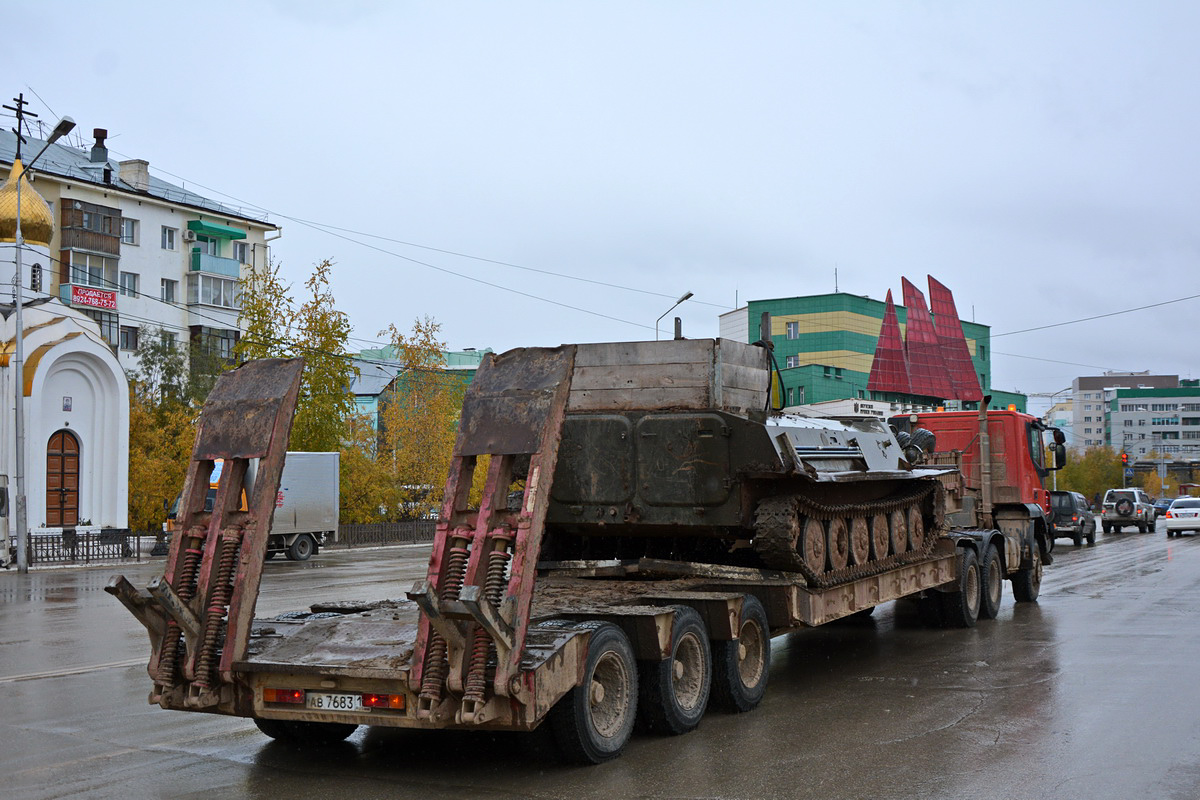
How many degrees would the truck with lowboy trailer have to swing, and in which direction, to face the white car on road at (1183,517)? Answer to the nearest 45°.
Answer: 0° — it already faces it

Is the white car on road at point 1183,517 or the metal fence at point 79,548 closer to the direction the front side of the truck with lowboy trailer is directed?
the white car on road

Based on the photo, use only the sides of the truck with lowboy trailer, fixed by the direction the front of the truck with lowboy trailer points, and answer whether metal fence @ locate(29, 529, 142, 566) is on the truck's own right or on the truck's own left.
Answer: on the truck's own left

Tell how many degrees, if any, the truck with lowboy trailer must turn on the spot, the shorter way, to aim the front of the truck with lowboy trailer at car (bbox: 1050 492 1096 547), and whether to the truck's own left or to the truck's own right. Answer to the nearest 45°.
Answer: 0° — it already faces it

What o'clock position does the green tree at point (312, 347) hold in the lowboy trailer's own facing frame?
The green tree is roughly at 10 o'clock from the lowboy trailer.

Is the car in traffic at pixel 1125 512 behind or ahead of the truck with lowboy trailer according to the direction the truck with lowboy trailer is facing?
ahead

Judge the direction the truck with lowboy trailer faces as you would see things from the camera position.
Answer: facing away from the viewer and to the right of the viewer
